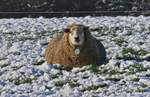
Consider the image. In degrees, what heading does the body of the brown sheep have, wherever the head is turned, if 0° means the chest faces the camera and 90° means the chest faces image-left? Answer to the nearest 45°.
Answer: approximately 0°
